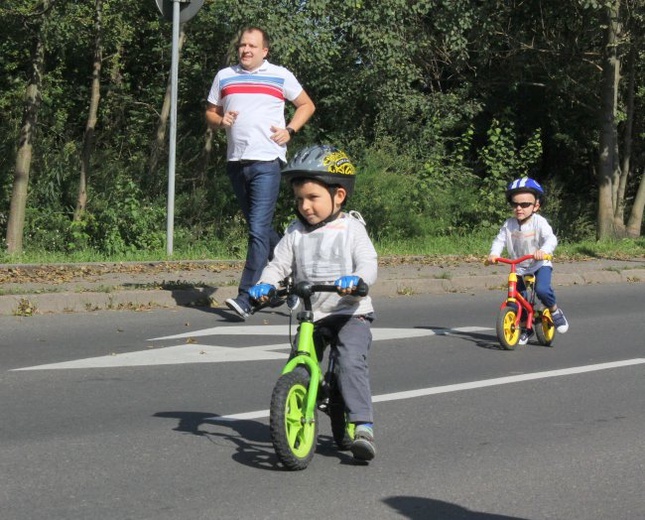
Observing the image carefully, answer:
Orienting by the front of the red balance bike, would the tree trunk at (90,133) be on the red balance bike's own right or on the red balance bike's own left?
on the red balance bike's own right

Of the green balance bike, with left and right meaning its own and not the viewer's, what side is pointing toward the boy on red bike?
back

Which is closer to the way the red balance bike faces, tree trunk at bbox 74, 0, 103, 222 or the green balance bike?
the green balance bike

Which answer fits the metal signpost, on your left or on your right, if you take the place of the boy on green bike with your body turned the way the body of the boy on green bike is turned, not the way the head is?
on your right

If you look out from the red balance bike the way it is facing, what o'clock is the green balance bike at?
The green balance bike is roughly at 11 o'clock from the red balance bike.

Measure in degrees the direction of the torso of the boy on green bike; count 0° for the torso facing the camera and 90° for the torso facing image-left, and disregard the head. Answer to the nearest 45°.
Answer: approximately 45°

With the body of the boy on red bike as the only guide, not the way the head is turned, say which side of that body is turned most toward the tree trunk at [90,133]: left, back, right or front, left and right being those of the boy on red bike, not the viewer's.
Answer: right

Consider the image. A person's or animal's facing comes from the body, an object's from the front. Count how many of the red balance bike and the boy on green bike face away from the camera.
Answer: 0

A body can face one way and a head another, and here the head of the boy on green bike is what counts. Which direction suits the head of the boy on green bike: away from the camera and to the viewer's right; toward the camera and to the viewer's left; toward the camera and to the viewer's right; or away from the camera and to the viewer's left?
toward the camera and to the viewer's left

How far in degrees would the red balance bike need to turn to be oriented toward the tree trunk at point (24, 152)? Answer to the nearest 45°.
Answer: approximately 90° to its right

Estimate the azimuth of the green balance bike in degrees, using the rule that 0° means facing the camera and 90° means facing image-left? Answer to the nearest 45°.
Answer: approximately 45°

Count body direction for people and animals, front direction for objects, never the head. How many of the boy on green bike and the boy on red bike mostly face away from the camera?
0

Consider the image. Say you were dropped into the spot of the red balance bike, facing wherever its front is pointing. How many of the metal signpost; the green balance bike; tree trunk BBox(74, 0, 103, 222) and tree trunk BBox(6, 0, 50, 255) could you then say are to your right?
3

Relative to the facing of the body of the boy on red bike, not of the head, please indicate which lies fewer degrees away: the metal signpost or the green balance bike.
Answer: the green balance bike
